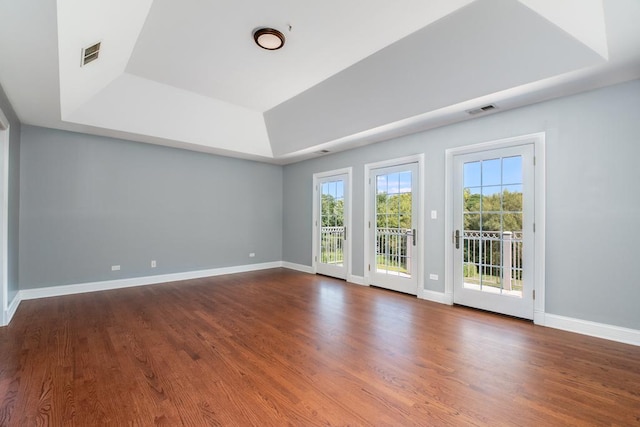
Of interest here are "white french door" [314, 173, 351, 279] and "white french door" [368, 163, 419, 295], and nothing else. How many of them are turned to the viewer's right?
0

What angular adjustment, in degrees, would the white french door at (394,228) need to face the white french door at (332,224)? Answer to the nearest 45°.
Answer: approximately 90° to its right

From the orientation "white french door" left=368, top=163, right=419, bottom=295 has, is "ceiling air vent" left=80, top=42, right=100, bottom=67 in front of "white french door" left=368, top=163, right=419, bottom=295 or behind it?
in front

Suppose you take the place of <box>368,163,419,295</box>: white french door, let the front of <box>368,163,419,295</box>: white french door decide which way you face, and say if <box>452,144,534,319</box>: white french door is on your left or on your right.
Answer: on your left

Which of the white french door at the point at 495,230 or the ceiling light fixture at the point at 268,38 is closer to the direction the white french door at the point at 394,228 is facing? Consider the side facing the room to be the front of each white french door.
the ceiling light fixture

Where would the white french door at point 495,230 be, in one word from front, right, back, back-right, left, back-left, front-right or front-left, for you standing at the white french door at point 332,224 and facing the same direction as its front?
left

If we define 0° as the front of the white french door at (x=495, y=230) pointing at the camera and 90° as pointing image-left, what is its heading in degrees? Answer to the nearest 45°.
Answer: approximately 45°
